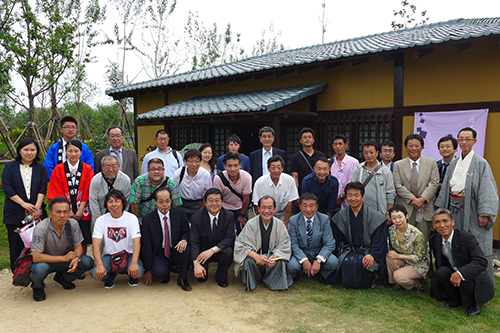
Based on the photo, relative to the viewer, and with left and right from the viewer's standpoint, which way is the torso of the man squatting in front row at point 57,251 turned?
facing the viewer and to the right of the viewer

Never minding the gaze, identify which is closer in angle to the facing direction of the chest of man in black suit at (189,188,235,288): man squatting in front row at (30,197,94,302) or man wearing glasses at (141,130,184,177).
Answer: the man squatting in front row

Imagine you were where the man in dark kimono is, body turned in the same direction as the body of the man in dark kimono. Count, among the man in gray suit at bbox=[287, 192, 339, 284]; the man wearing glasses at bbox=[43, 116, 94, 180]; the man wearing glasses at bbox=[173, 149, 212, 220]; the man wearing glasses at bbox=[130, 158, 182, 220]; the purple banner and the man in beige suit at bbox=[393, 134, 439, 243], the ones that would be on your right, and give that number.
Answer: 4

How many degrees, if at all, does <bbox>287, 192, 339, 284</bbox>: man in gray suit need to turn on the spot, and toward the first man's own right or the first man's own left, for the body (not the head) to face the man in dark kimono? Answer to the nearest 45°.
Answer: approximately 90° to the first man's own left

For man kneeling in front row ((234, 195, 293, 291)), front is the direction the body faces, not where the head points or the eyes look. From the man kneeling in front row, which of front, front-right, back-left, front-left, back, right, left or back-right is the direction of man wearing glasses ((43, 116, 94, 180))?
right

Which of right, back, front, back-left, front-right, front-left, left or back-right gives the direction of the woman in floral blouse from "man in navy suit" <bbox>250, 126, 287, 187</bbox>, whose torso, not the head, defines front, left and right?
front-left
